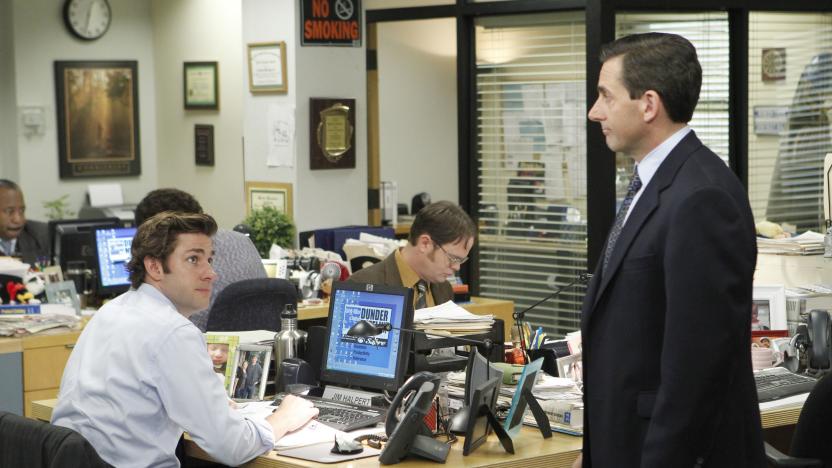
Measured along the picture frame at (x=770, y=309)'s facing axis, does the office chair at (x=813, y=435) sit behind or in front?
in front

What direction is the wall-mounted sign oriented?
toward the camera

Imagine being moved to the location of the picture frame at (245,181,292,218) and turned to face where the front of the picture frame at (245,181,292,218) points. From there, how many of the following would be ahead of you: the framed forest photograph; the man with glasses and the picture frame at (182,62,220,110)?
1

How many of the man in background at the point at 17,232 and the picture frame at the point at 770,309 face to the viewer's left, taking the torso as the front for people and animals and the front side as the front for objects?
0

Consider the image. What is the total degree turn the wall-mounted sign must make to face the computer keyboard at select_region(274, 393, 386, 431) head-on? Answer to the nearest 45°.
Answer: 0° — it already faces it

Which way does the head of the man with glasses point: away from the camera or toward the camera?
toward the camera

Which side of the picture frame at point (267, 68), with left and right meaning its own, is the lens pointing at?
front

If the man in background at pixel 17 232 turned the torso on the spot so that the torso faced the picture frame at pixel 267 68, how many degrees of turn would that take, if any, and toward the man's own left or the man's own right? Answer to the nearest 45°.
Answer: approximately 45° to the man's own left

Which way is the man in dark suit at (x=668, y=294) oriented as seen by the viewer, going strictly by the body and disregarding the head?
to the viewer's left

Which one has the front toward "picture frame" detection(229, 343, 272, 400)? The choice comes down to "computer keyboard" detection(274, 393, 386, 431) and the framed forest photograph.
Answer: the framed forest photograph

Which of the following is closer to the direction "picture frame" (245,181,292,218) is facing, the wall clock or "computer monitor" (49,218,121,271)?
the computer monitor

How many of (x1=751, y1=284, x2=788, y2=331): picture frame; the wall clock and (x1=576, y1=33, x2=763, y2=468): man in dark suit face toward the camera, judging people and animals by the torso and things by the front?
2

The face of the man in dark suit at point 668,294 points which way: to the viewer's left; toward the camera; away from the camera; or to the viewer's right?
to the viewer's left

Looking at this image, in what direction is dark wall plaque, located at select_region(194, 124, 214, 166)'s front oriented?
toward the camera
